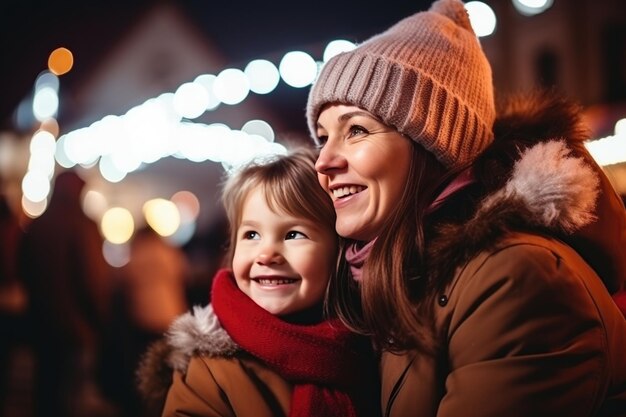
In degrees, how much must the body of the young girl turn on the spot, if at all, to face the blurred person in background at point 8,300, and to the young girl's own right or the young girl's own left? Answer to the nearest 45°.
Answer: approximately 135° to the young girl's own right

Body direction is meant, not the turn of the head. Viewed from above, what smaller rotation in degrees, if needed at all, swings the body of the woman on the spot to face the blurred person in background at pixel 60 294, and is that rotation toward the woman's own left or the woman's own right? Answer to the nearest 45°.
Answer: approximately 45° to the woman's own right

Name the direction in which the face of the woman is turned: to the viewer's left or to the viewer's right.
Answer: to the viewer's left

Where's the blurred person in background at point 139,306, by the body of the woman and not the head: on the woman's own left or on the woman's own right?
on the woman's own right

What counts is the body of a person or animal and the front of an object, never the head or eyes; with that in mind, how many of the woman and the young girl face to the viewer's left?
1

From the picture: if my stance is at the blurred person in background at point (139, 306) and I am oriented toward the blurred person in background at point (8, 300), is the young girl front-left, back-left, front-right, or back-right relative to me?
back-left

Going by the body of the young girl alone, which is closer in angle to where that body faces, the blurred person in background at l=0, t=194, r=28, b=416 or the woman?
the woman

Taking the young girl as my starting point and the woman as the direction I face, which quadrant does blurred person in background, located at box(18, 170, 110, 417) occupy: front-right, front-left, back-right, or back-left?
back-left

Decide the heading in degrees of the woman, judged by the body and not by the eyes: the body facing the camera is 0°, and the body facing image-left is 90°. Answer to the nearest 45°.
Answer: approximately 90°
